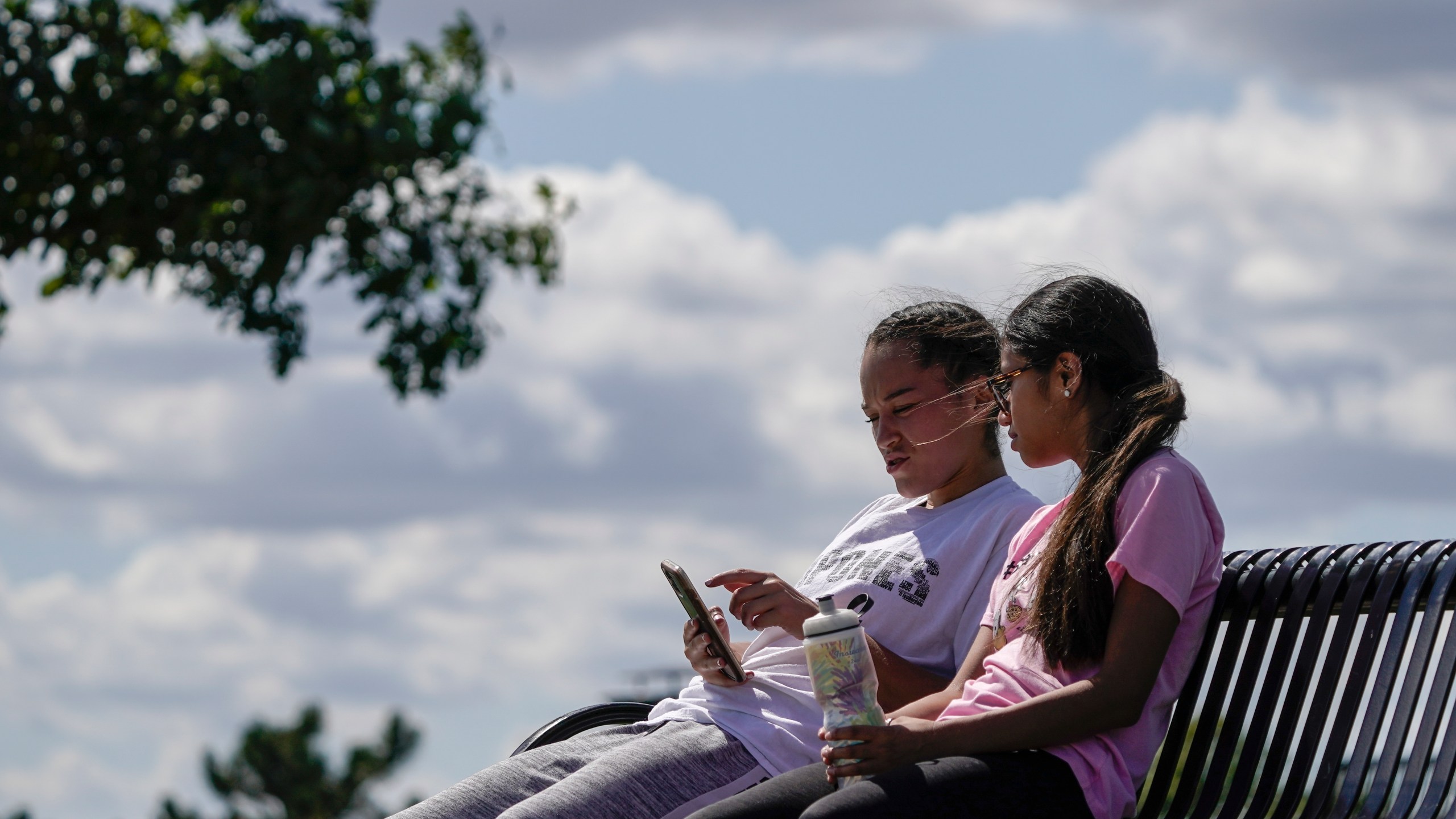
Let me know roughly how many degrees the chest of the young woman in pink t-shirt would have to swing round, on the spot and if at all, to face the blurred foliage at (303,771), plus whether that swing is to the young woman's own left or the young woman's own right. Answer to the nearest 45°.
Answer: approximately 45° to the young woman's own right

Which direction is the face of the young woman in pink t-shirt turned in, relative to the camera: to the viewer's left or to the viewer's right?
to the viewer's left

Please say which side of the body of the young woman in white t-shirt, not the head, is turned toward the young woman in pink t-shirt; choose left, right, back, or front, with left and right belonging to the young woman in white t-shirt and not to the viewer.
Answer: left

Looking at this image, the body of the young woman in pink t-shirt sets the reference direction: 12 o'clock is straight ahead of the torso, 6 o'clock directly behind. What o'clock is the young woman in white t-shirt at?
The young woman in white t-shirt is roughly at 2 o'clock from the young woman in pink t-shirt.

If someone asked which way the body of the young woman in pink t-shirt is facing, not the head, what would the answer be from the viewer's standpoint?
to the viewer's left

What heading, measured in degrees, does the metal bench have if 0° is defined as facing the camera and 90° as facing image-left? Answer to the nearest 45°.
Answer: approximately 45°
